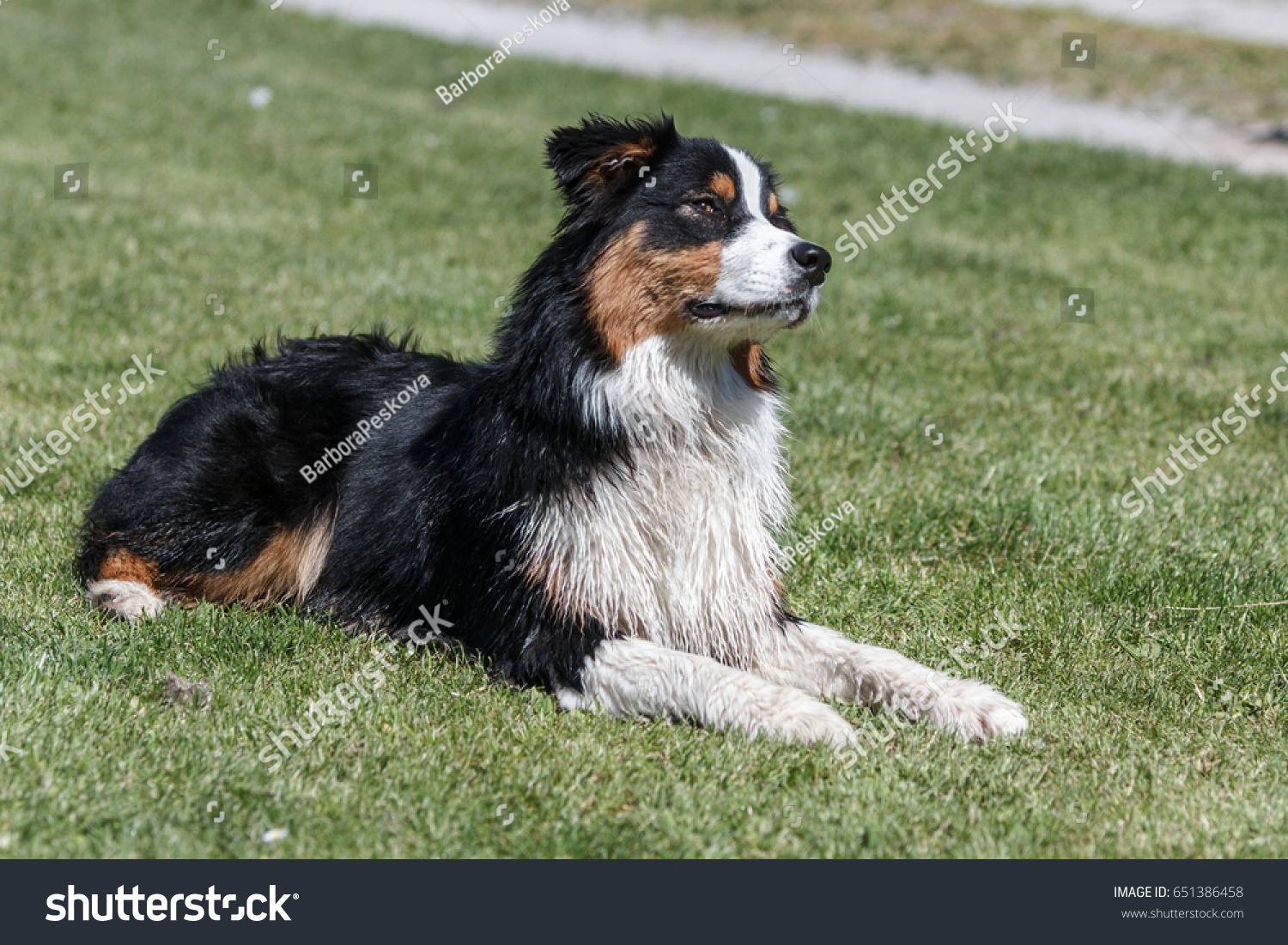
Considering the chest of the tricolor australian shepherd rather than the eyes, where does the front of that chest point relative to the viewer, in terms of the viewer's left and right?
facing the viewer and to the right of the viewer
